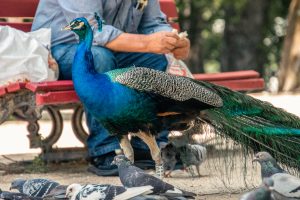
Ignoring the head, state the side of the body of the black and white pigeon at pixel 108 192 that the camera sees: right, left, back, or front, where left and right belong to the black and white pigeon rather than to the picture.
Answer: left

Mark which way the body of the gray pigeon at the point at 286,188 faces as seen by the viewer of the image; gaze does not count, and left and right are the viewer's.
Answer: facing to the left of the viewer

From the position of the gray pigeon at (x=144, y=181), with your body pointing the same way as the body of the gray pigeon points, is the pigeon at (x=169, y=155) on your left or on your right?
on your right

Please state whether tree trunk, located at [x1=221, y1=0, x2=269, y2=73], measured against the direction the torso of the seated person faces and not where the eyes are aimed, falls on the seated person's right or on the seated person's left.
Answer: on the seated person's left

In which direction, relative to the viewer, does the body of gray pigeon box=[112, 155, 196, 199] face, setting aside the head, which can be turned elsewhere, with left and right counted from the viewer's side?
facing to the left of the viewer

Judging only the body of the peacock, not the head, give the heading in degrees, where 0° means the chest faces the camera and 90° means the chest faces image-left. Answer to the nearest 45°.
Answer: approximately 90°

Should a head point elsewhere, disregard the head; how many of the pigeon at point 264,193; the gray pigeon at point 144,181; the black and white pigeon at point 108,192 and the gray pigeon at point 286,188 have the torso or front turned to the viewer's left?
3

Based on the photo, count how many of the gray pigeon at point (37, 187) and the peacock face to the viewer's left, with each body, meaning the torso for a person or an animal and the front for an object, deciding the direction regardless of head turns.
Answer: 2

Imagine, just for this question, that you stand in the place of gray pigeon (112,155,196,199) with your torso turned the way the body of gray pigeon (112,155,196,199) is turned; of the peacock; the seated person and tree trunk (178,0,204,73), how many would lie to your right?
3

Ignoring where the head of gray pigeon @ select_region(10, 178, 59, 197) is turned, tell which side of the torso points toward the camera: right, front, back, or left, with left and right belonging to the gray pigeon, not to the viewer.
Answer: left
